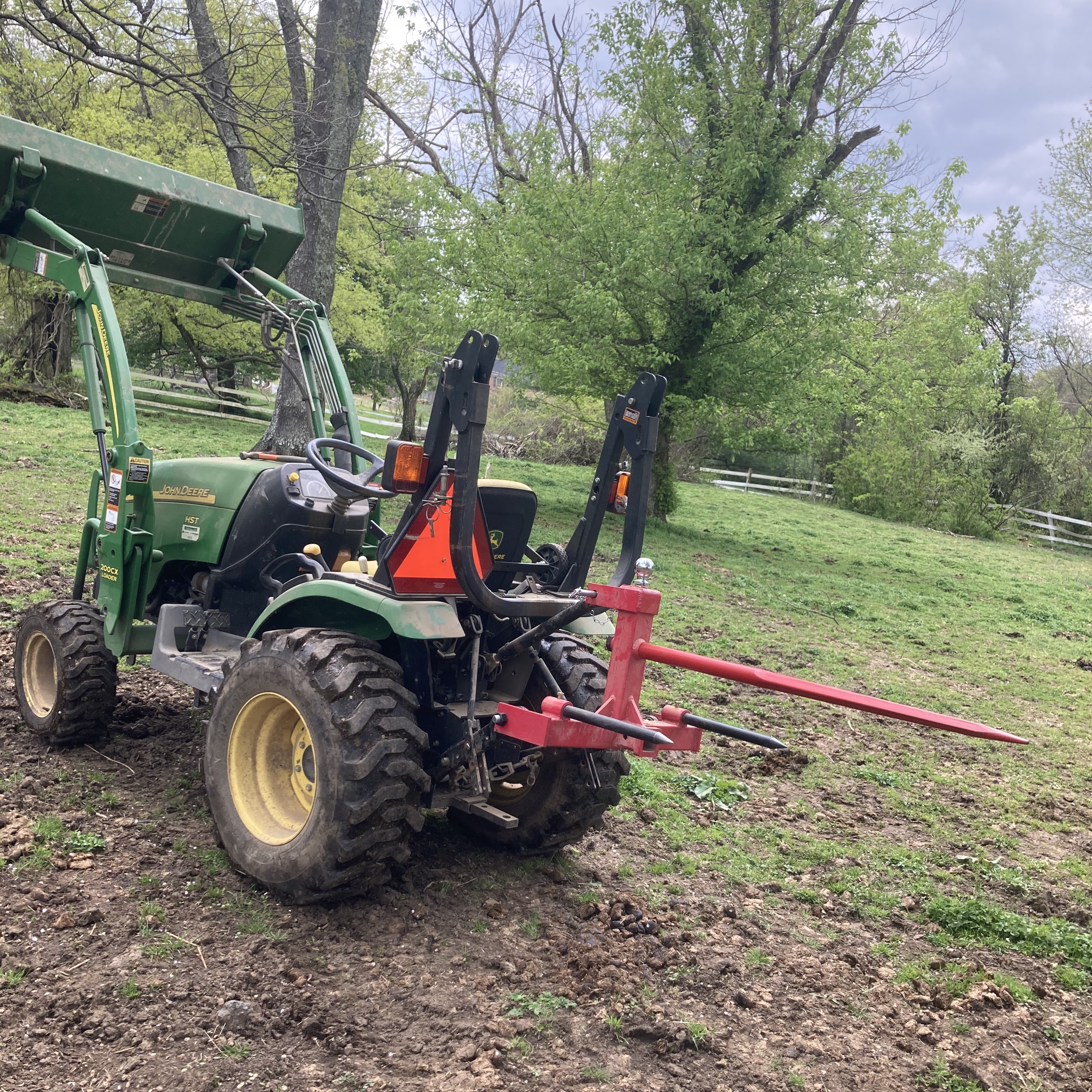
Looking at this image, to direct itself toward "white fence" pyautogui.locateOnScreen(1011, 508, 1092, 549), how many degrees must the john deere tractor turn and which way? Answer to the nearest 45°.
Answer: approximately 90° to its right

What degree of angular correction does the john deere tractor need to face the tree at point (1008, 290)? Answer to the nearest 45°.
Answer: approximately 90° to its right

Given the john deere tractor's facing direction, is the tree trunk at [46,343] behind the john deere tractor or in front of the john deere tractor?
in front

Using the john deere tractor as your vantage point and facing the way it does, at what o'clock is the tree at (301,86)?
The tree is roughly at 1 o'clock from the john deere tractor.

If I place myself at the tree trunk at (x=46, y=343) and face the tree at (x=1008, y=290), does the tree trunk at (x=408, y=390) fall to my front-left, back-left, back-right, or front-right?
front-left

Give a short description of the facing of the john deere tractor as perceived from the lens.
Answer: facing away from the viewer and to the left of the viewer

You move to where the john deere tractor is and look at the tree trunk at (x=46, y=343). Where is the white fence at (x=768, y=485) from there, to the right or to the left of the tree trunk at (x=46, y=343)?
right

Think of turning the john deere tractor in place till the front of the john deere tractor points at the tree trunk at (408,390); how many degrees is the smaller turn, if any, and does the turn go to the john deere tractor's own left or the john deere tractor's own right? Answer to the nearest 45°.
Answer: approximately 45° to the john deere tractor's own right

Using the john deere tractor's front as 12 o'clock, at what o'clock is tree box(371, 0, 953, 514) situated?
The tree is roughly at 2 o'clock from the john deere tractor.

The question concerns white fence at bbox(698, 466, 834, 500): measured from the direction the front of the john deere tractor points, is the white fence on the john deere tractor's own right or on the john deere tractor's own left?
on the john deere tractor's own right
